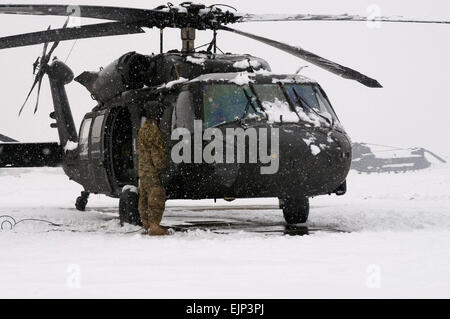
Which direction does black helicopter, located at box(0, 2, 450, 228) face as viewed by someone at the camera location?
facing the viewer and to the right of the viewer
